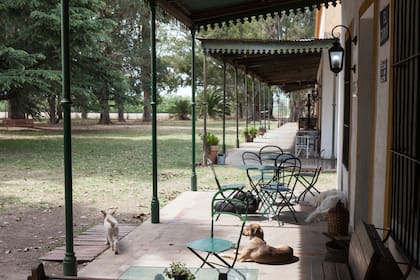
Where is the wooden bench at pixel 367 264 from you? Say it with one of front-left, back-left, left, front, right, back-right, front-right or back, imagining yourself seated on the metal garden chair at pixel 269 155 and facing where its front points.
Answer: front

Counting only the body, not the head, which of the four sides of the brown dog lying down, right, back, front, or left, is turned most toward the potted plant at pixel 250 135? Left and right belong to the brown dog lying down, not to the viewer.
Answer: right

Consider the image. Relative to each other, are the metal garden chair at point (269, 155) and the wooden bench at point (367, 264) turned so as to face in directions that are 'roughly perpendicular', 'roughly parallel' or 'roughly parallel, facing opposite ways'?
roughly perpendicular

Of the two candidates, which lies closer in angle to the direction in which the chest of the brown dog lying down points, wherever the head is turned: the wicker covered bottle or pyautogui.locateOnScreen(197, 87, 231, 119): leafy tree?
the leafy tree

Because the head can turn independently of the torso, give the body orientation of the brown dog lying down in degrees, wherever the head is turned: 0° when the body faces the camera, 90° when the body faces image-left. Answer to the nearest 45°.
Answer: approximately 90°

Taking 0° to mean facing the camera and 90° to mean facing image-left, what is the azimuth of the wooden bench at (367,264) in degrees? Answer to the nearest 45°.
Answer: approximately 90°

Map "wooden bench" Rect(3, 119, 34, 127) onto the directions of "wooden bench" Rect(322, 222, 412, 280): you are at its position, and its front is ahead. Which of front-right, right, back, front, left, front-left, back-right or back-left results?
front-right

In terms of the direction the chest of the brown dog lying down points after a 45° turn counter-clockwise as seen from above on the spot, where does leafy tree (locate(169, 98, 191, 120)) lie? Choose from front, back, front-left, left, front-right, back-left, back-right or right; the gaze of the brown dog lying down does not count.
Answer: back-right

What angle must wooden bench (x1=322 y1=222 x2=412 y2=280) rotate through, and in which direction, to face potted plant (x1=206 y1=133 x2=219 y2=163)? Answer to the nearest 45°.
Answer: approximately 90° to its right
